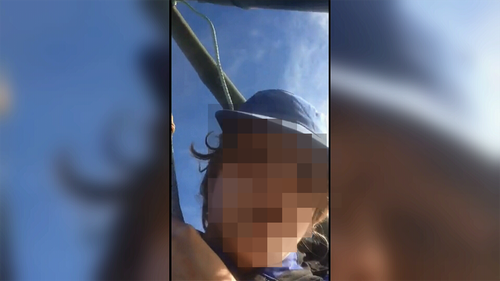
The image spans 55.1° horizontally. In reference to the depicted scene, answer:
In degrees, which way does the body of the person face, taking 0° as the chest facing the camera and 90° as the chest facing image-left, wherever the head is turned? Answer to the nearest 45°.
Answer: approximately 0°
